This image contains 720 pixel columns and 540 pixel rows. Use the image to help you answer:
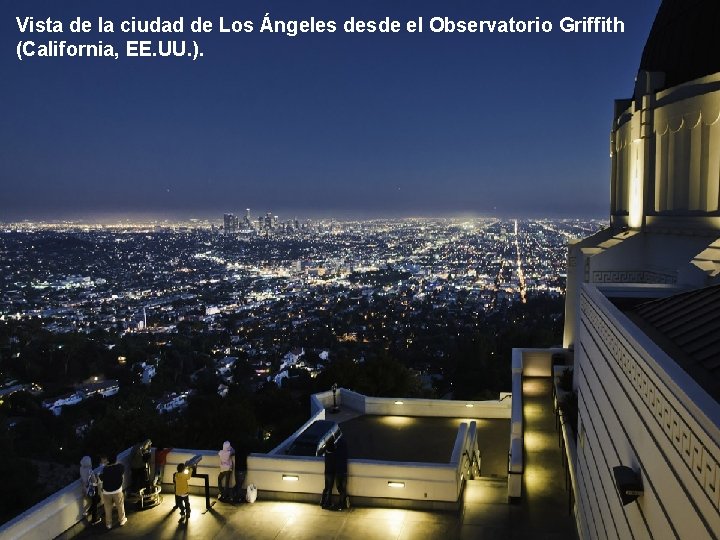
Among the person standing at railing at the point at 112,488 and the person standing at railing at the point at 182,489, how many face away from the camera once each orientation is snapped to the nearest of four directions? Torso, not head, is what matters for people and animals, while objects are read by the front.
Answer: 2

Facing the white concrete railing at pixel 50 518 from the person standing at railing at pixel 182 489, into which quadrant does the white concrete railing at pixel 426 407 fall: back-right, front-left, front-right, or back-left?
back-right

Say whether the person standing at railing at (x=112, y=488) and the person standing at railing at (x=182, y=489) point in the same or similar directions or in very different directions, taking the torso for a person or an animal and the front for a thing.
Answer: same or similar directions

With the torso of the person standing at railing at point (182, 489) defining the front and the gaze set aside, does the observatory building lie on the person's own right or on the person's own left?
on the person's own right

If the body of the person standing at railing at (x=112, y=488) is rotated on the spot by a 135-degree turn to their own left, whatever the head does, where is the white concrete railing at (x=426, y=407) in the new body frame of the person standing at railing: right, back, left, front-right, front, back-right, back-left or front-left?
back

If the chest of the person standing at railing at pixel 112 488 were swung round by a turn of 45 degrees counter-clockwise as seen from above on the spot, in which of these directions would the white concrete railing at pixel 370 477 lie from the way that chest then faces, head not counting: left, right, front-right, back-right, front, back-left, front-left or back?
back-right

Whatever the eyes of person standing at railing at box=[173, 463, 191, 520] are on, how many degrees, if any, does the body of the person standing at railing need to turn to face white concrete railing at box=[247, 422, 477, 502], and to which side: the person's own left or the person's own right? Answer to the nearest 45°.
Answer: approximately 90° to the person's own right

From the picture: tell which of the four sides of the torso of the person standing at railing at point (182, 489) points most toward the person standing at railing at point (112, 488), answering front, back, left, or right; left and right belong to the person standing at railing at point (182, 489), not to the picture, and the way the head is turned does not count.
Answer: left

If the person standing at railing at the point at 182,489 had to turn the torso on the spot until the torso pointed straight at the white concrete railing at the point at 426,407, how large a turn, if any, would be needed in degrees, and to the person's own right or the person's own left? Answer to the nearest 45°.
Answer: approximately 45° to the person's own right

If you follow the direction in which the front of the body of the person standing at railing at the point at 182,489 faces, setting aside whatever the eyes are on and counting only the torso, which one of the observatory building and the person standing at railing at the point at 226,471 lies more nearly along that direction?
the person standing at railing

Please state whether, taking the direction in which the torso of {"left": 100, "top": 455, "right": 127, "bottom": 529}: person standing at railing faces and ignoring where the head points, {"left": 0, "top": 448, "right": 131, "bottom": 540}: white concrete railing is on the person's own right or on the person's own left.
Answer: on the person's own left

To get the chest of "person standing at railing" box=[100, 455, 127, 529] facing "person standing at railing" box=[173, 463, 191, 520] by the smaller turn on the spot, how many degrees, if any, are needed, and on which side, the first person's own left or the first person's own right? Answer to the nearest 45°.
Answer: approximately 90° to the first person's own right

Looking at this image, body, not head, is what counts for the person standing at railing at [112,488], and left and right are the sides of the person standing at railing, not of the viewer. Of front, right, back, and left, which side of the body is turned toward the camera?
back

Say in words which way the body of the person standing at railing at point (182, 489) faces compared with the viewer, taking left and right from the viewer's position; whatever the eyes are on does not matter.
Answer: facing away from the viewer
